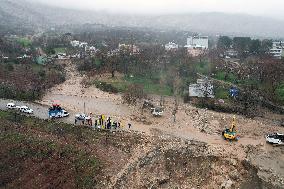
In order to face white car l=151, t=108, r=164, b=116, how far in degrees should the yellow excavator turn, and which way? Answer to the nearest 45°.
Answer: approximately 90° to its left

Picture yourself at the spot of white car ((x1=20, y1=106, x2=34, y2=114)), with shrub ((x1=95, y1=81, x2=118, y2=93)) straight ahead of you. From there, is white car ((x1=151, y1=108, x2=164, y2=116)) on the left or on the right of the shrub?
right
